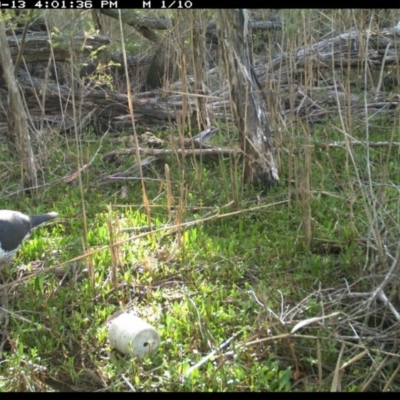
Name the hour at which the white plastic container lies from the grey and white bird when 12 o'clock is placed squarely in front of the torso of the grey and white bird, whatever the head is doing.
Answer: The white plastic container is roughly at 8 o'clock from the grey and white bird.

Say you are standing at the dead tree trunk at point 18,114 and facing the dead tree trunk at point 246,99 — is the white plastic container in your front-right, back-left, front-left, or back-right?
front-right

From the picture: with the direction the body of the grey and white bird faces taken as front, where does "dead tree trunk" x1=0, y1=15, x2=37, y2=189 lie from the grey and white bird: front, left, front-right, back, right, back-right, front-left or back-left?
right

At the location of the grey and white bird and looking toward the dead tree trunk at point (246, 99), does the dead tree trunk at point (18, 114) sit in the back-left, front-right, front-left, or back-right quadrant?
front-left

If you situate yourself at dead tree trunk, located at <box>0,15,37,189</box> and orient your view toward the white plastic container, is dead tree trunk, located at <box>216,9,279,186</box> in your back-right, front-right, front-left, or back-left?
front-left

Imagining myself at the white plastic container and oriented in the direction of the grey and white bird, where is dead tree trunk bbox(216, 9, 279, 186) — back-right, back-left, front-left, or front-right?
front-right

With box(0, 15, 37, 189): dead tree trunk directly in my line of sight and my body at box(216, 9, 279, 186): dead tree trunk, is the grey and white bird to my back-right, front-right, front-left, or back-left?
front-left

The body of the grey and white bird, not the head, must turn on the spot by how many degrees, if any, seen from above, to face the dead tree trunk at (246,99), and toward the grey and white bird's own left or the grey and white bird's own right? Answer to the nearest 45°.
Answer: approximately 135° to the grey and white bird's own right

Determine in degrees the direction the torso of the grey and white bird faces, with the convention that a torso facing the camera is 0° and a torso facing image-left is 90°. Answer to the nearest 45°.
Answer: approximately 90°

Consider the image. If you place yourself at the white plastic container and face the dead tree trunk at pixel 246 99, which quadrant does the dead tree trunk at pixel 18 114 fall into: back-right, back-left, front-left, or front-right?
front-left
